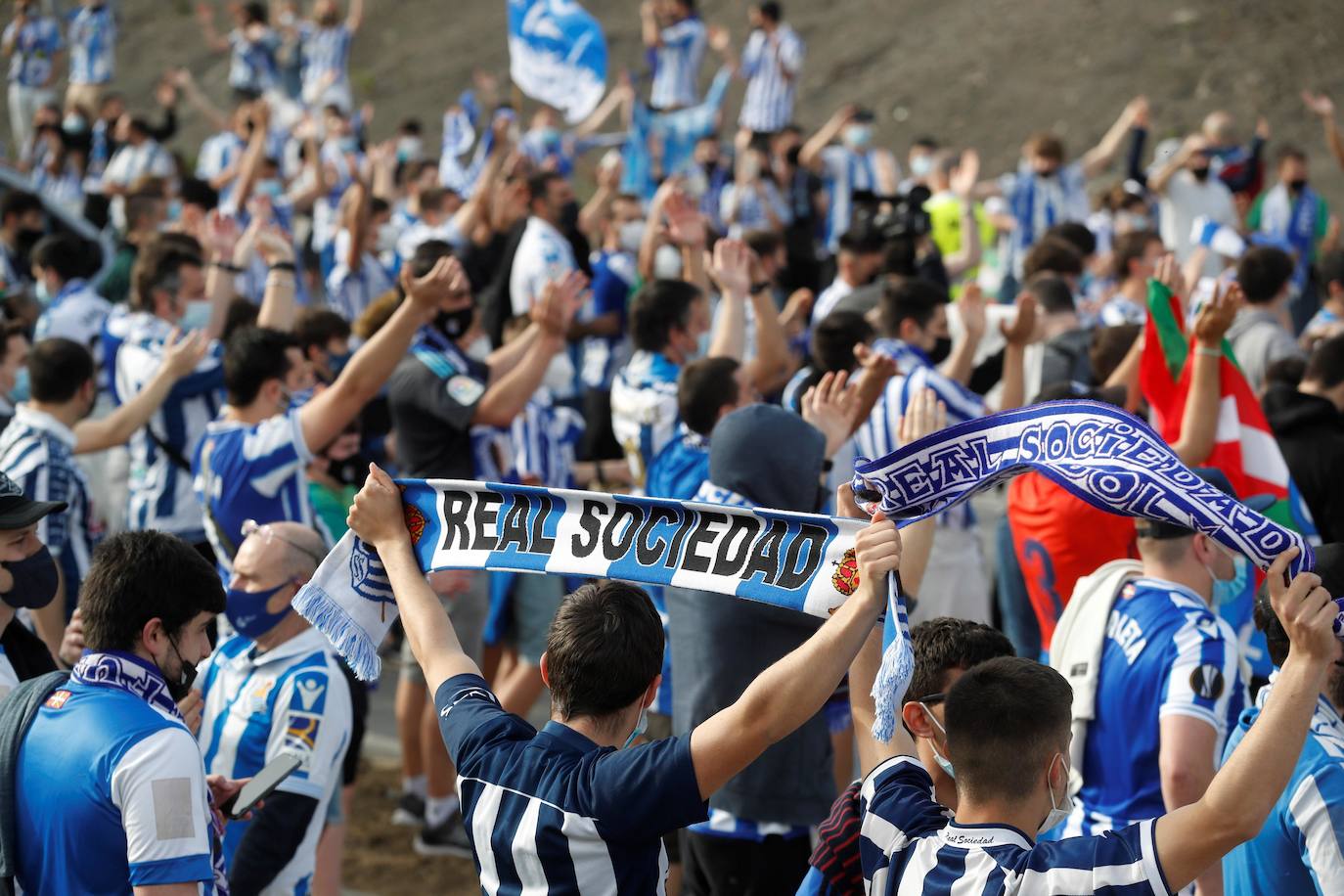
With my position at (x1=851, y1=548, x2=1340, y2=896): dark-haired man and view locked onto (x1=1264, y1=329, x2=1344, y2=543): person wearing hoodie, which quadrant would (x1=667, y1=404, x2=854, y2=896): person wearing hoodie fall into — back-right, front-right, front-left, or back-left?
front-left

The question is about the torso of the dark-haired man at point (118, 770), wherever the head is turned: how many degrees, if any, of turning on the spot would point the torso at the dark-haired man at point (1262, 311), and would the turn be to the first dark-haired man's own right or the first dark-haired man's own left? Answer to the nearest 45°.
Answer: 0° — they already face them

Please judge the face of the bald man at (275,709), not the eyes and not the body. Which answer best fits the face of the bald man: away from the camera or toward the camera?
toward the camera

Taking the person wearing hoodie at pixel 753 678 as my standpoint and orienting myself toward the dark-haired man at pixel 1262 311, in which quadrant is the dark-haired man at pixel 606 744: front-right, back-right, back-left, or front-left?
back-right

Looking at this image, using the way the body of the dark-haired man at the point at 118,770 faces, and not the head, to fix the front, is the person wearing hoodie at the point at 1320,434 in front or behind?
in front

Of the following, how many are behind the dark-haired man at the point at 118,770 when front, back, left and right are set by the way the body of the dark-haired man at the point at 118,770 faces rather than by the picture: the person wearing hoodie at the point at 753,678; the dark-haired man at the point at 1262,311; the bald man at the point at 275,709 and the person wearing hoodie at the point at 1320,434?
0

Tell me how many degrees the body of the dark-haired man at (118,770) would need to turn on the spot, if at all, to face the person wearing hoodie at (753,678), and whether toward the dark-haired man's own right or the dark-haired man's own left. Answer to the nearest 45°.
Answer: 0° — they already face them

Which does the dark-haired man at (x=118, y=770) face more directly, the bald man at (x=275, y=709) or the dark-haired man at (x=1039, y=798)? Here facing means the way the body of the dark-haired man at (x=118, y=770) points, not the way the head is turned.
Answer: the bald man

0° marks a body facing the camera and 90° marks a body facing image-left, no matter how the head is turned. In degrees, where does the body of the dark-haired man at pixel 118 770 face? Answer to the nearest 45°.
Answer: approximately 225°

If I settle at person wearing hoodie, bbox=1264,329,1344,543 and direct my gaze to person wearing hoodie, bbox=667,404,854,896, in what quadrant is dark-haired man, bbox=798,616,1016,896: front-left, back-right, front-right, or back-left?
front-left

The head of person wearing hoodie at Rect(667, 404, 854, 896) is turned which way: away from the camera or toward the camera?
away from the camera

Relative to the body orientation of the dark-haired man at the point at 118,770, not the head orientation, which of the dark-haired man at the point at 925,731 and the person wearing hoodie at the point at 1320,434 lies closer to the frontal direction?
the person wearing hoodie

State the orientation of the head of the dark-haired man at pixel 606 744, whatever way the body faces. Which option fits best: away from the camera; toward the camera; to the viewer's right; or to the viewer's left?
away from the camera

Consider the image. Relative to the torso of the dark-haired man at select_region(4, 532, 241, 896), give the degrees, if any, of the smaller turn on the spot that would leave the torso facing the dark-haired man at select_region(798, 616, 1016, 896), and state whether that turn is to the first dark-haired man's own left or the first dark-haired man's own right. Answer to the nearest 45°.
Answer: approximately 45° to the first dark-haired man's own right
